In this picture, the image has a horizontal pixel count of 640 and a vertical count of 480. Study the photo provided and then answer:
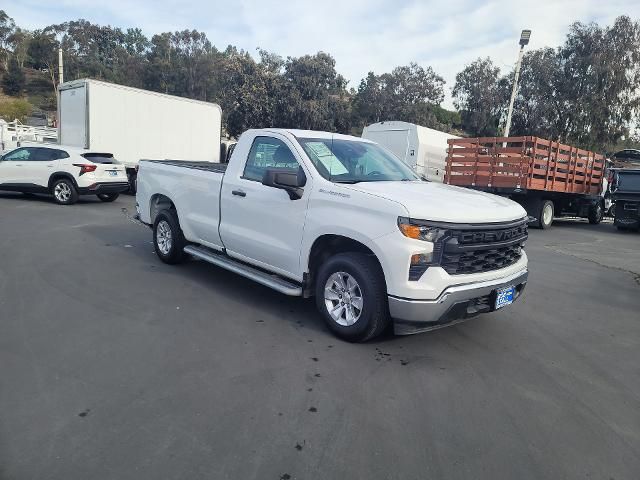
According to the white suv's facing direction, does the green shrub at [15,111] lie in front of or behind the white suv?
in front

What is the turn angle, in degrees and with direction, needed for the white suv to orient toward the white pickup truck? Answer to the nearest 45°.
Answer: approximately 135° to its left

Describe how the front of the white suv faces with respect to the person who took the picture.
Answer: facing away from the viewer and to the left of the viewer

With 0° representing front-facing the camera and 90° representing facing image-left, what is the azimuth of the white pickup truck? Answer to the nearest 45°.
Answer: approximately 315°

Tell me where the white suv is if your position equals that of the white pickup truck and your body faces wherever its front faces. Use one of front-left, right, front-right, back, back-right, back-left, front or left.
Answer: back

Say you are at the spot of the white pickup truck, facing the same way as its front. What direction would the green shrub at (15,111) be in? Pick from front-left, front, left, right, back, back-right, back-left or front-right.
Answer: back

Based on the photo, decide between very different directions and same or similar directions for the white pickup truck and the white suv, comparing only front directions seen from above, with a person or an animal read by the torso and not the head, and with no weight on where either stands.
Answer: very different directions
